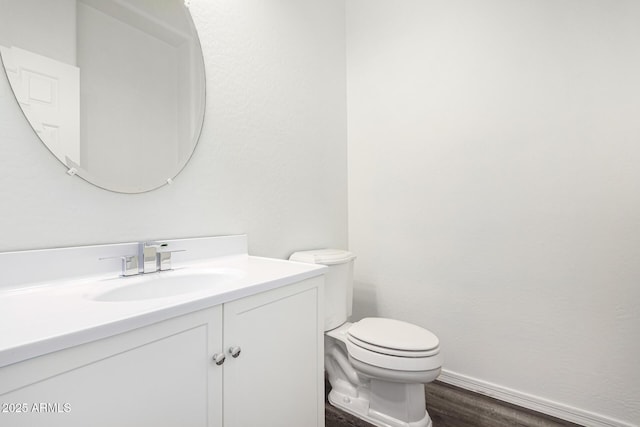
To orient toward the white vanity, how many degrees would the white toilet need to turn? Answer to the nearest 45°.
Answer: approximately 90° to its right

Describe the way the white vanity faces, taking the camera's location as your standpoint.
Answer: facing the viewer and to the right of the viewer

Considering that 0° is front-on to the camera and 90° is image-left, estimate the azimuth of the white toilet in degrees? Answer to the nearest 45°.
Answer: approximately 315°

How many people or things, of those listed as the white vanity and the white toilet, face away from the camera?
0

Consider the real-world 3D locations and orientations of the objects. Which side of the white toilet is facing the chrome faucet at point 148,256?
right
